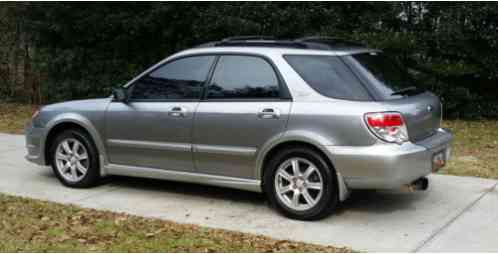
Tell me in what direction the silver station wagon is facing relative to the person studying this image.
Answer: facing away from the viewer and to the left of the viewer
